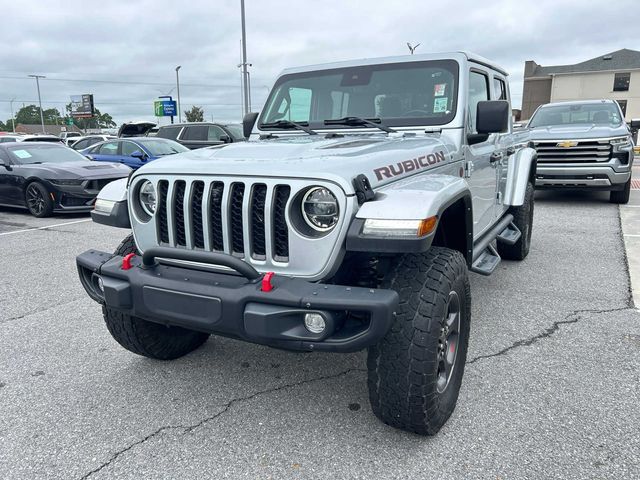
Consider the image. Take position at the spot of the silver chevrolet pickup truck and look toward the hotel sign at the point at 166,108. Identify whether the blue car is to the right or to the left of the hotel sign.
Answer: left

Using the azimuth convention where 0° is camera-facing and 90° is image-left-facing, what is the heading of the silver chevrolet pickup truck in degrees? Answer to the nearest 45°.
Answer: approximately 0°

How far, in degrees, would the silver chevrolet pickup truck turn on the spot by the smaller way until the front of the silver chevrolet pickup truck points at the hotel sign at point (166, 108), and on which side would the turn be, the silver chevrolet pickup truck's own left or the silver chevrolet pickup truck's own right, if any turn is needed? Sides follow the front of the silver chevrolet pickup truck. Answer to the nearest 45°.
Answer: approximately 135° to the silver chevrolet pickup truck's own right

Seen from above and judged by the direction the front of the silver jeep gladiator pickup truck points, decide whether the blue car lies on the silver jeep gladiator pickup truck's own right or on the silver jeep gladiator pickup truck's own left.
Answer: on the silver jeep gladiator pickup truck's own right

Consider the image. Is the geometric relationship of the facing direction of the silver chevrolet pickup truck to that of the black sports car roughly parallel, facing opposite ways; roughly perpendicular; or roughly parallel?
roughly perpendicular

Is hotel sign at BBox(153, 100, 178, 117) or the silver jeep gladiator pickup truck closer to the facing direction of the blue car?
the silver jeep gladiator pickup truck

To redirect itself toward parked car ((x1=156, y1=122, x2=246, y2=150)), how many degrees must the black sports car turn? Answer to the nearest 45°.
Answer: approximately 90° to its left
